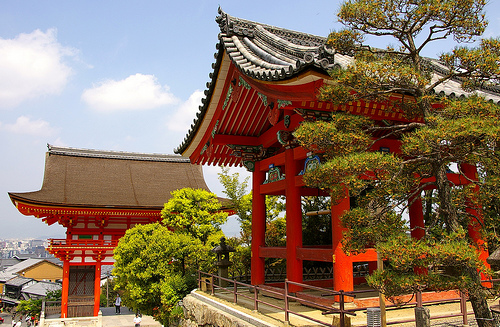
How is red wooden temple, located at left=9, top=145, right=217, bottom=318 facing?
toward the camera

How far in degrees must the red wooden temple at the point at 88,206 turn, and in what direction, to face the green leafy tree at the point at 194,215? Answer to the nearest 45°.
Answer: approximately 45° to its left

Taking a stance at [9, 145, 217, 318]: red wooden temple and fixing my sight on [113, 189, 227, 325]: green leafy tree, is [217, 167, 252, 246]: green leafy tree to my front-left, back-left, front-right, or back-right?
front-left

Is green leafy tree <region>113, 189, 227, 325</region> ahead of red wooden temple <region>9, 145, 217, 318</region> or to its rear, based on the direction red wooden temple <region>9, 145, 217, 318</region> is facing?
ahead

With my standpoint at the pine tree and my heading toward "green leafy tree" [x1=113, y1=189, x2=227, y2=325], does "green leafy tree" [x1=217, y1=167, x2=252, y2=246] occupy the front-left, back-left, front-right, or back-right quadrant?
front-right

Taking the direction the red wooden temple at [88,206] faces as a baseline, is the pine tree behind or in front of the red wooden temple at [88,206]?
in front

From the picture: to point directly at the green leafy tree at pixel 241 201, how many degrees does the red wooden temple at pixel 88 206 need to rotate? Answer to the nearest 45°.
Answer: approximately 45° to its left
